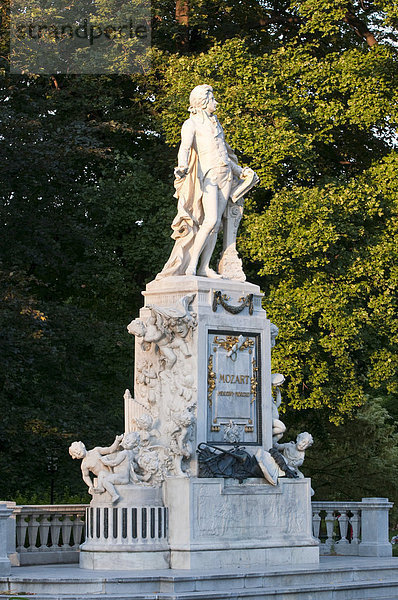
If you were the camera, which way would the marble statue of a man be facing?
facing the viewer and to the right of the viewer

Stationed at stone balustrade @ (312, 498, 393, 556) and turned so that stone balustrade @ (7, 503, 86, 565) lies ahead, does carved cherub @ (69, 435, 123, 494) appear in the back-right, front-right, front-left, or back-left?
front-left

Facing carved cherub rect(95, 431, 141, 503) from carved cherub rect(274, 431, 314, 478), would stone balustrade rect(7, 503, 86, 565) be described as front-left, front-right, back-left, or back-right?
front-right

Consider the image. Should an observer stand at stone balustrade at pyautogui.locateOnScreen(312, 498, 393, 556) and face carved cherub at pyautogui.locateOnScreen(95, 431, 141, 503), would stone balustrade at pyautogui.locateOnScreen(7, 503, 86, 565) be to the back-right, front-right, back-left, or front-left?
front-right
